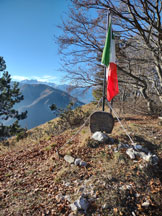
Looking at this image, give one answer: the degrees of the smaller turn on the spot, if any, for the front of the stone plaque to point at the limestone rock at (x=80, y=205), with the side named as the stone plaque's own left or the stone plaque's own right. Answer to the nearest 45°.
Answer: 0° — it already faces it

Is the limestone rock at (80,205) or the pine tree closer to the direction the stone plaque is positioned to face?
the limestone rock

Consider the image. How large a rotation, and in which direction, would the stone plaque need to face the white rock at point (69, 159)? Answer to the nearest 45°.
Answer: approximately 45° to its right

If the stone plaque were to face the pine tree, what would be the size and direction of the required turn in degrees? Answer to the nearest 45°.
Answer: approximately 135° to its right

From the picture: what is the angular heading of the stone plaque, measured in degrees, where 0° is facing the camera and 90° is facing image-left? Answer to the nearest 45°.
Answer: approximately 0°
